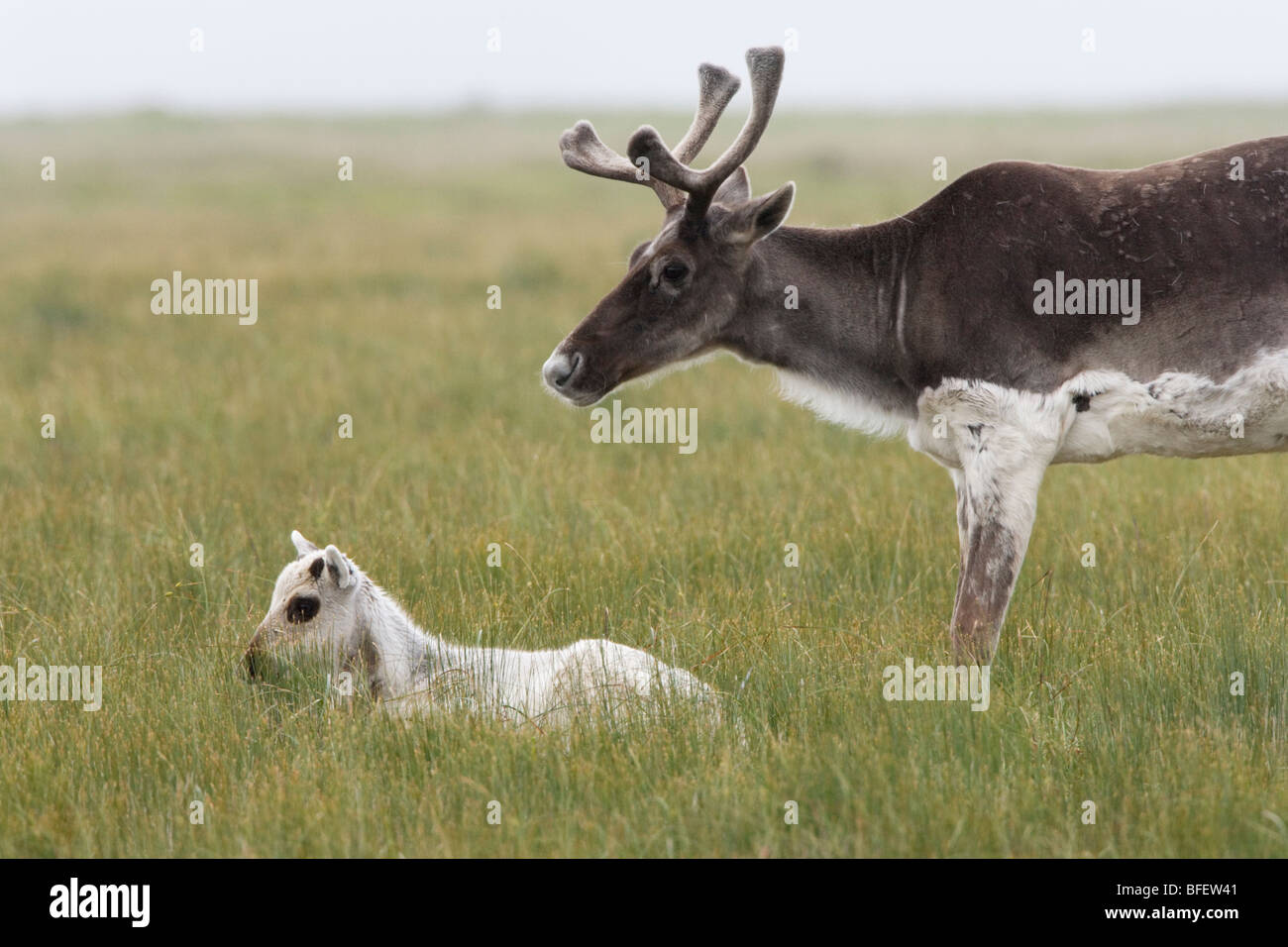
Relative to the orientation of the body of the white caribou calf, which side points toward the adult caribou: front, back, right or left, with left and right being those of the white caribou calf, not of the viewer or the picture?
back

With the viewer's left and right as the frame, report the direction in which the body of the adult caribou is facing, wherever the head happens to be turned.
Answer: facing to the left of the viewer

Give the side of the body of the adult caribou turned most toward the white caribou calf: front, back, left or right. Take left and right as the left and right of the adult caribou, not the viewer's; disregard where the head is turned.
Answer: front

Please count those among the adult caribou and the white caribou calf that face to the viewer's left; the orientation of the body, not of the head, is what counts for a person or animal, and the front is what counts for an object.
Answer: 2

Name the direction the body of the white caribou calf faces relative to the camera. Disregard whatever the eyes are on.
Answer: to the viewer's left
